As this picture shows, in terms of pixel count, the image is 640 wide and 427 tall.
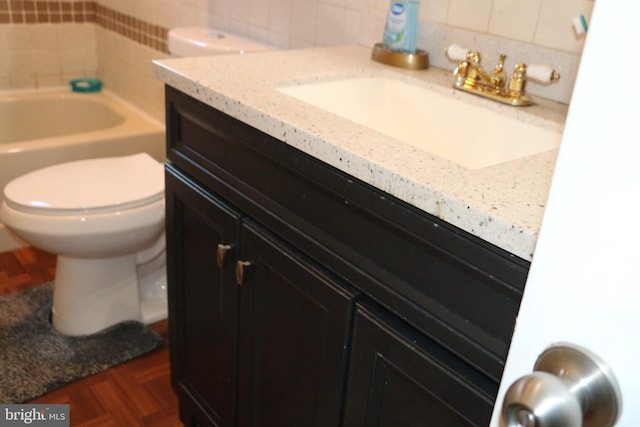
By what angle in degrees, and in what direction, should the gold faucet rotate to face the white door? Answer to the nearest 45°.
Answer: approximately 45° to its left

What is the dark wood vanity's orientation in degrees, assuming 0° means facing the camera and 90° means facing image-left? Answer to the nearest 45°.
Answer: approximately 45°

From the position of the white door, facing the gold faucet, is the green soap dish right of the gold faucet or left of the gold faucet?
left

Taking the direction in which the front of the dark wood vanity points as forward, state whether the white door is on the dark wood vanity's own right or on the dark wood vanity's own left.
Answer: on the dark wood vanity's own left

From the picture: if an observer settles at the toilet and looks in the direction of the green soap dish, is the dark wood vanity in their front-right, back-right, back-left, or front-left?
back-right

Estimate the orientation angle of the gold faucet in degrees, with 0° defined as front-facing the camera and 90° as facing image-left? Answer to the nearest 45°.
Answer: approximately 45°

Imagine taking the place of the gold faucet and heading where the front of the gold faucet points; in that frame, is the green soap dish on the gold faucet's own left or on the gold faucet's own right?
on the gold faucet's own right

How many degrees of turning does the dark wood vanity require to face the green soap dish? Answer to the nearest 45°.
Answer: approximately 90° to its right
